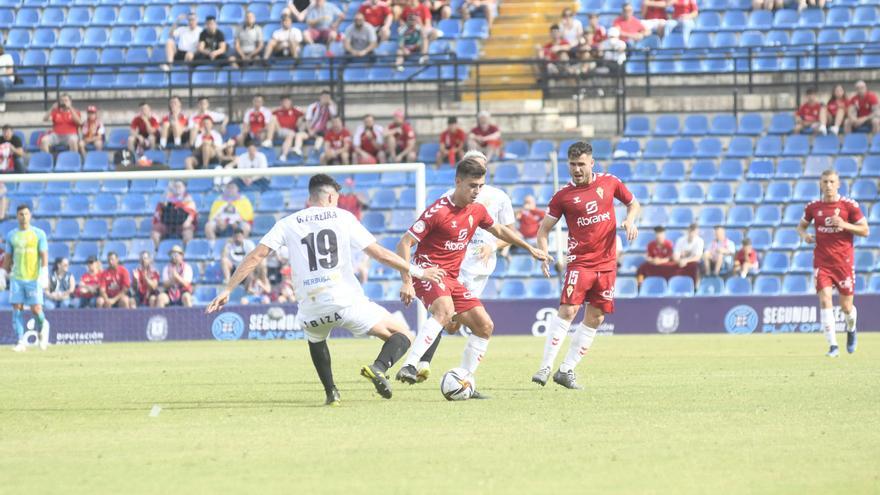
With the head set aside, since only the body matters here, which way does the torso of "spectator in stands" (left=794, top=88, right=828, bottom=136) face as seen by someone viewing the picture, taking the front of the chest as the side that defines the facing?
toward the camera

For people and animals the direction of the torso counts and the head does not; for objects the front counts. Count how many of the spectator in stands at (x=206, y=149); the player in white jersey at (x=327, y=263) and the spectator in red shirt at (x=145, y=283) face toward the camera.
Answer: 2

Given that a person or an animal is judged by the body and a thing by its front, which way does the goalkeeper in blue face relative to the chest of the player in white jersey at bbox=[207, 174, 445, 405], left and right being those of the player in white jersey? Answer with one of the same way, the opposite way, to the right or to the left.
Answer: the opposite way

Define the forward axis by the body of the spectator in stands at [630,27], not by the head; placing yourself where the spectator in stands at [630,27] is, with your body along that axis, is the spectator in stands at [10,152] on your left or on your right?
on your right

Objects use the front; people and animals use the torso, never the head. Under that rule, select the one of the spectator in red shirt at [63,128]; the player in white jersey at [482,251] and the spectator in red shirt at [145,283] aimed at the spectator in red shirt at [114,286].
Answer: the spectator in red shirt at [63,128]

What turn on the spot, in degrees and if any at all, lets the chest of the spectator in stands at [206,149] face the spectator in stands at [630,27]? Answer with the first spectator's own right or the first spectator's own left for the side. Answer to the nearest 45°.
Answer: approximately 90° to the first spectator's own left

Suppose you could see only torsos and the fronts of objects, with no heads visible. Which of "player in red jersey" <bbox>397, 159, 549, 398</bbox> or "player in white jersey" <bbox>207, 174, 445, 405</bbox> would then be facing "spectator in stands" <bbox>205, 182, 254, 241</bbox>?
the player in white jersey

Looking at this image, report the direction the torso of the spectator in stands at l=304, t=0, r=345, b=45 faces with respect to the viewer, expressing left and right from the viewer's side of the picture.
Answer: facing the viewer

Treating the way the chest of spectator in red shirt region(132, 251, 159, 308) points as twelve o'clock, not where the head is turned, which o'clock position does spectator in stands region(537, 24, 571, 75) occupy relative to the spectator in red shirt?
The spectator in stands is roughly at 8 o'clock from the spectator in red shirt.

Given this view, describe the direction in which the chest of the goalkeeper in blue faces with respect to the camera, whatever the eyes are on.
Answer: toward the camera

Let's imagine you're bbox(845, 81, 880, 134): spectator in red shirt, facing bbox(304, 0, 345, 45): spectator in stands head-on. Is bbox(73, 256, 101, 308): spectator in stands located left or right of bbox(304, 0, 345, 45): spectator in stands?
left

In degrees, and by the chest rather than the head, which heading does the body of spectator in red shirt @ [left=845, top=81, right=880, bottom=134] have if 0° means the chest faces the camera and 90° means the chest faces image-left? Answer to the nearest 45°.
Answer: approximately 0°

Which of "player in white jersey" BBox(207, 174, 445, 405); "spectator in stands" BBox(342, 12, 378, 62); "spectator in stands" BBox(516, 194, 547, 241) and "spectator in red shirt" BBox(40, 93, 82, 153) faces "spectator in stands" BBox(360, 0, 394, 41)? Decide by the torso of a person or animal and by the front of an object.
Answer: the player in white jersey

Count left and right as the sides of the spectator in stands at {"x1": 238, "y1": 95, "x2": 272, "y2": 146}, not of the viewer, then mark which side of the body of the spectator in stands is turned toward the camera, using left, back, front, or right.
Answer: front

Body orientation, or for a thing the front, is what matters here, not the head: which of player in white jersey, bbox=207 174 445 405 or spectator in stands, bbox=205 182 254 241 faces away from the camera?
the player in white jersey
